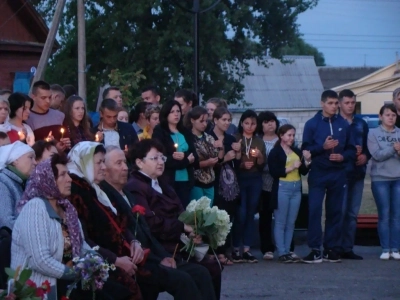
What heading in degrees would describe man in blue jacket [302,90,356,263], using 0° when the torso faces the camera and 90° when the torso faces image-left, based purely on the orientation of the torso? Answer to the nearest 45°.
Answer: approximately 0°

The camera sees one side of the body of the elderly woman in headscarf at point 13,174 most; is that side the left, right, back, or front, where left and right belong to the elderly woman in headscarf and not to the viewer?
right

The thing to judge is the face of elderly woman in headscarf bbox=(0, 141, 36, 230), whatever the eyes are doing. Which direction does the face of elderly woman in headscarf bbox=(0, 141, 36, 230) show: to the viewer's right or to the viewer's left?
to the viewer's right

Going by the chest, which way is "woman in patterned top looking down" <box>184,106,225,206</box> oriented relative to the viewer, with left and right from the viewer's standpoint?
facing the viewer and to the right of the viewer

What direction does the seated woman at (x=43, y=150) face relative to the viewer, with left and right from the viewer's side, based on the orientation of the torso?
facing to the right of the viewer

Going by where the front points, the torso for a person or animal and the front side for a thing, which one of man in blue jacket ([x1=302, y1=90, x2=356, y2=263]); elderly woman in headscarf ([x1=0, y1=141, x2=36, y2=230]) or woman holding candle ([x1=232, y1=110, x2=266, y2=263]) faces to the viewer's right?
the elderly woman in headscarf

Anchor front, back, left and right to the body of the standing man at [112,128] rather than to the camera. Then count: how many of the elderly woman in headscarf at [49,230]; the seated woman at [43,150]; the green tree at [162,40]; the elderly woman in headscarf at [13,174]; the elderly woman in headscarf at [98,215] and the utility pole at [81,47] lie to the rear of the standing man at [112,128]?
2

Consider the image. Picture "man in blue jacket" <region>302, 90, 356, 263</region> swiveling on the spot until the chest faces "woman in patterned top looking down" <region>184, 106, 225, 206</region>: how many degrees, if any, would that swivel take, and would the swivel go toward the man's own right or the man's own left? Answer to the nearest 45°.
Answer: approximately 45° to the man's own right
